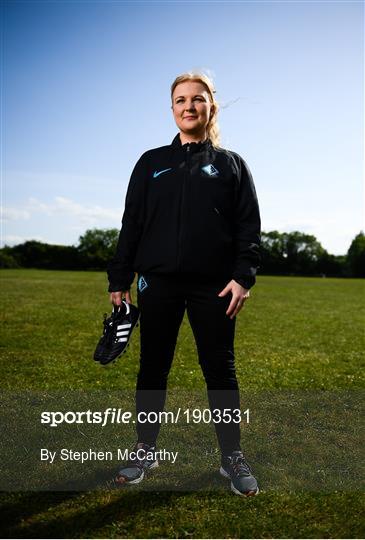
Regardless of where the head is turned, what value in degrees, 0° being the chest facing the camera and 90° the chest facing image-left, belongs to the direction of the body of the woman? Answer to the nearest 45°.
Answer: approximately 0°
